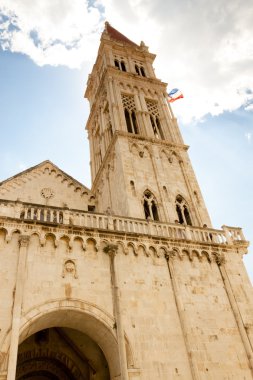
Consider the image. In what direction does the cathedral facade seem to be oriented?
toward the camera
